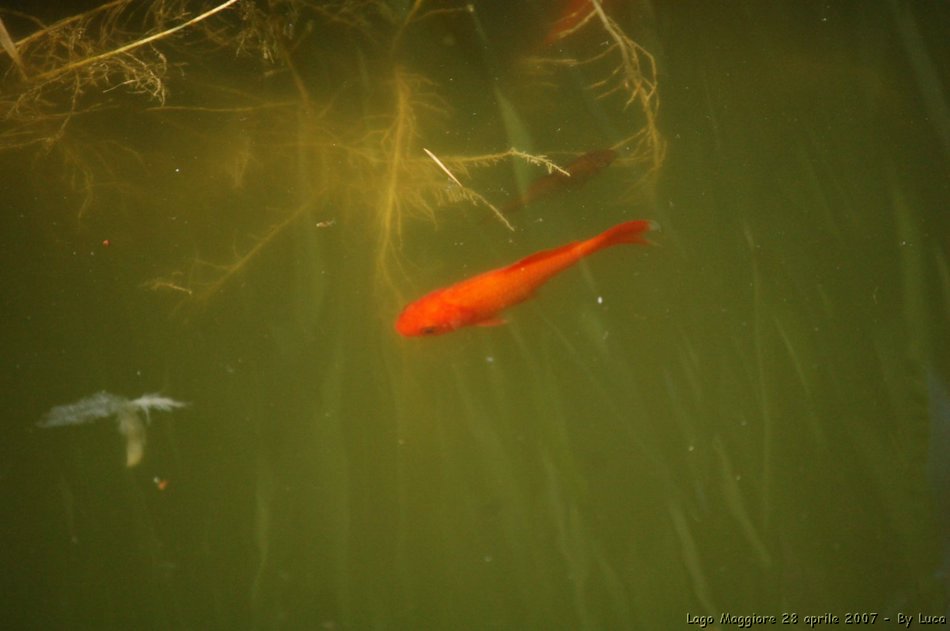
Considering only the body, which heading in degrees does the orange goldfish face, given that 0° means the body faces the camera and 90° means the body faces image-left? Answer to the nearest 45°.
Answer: approximately 45°

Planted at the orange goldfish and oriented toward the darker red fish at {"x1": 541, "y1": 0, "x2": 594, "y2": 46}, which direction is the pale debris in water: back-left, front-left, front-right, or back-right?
back-left

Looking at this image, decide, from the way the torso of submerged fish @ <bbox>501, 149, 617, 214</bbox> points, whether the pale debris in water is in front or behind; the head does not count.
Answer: behind

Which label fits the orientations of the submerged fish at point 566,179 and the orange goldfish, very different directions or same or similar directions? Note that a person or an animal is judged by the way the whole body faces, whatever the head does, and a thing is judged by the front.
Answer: very different directions

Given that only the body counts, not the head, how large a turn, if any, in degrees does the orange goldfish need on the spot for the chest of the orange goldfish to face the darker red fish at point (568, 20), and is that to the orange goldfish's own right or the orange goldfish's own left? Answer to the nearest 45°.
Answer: approximately 135° to the orange goldfish's own right

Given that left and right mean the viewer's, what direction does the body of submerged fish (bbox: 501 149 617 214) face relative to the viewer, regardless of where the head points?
facing away from the viewer and to the right of the viewer
